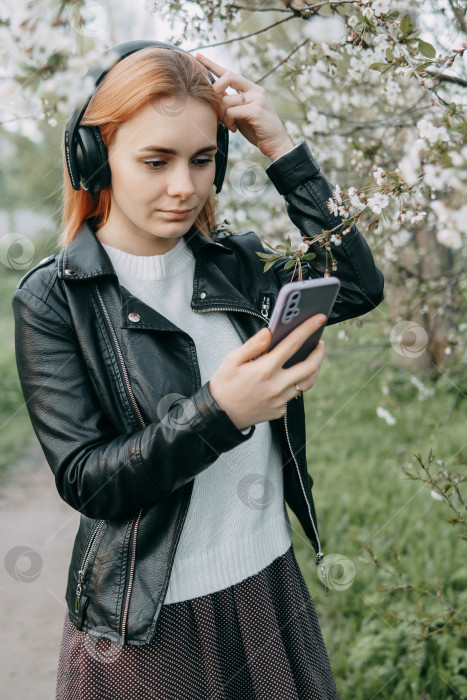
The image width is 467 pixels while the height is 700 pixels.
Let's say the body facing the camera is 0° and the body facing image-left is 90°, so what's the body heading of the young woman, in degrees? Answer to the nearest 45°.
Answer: approximately 315°

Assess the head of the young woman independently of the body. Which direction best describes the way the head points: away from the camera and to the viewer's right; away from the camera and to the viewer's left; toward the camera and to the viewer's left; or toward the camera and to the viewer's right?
toward the camera and to the viewer's right
